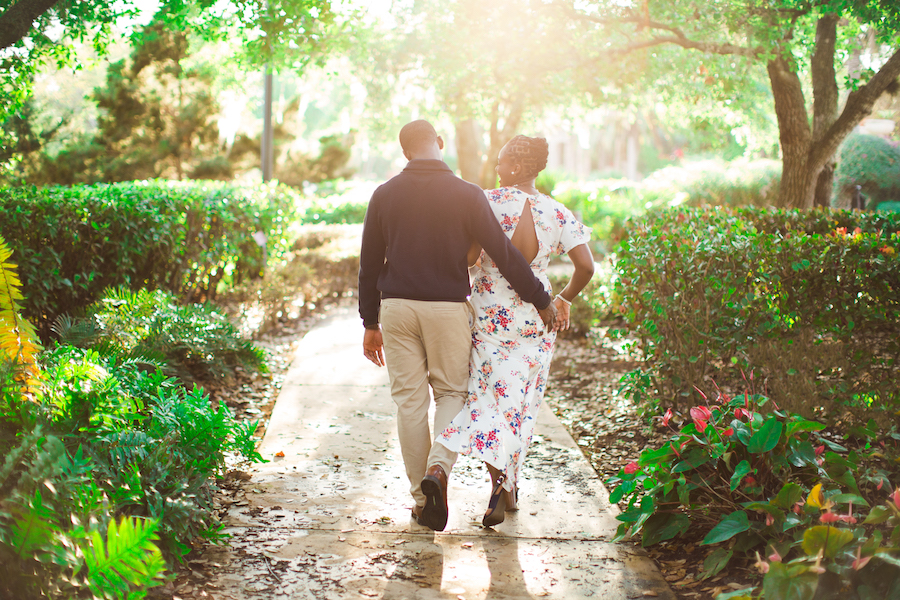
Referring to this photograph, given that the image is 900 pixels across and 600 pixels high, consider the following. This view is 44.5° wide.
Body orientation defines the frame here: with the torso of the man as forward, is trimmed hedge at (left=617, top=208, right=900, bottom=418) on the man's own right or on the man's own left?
on the man's own right

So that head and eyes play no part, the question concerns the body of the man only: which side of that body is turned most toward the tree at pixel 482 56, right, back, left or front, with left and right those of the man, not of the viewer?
front

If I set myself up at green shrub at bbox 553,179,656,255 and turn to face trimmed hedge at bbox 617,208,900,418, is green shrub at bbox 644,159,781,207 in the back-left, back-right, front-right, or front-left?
back-left

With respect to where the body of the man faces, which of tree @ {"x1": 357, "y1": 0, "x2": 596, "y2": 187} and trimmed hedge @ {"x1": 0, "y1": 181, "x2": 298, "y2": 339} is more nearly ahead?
the tree

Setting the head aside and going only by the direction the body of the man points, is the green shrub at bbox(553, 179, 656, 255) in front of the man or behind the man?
in front

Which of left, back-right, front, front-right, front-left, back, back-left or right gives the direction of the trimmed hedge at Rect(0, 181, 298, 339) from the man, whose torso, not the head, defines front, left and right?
front-left

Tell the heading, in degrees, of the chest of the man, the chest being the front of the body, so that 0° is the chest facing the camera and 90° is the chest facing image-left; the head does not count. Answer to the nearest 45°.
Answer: approximately 180°

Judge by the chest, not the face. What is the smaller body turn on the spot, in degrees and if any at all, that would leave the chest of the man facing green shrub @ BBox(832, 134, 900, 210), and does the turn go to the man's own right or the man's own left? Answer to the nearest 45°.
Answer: approximately 45° to the man's own right
